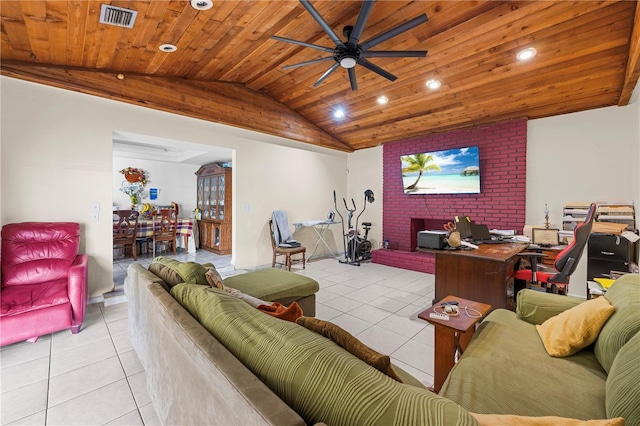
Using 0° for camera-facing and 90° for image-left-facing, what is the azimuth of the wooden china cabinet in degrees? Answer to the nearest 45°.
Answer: approximately 45°

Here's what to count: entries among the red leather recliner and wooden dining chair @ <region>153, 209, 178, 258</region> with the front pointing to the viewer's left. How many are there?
0

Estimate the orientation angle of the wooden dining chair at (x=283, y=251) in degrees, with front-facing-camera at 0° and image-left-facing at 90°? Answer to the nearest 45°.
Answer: approximately 315°

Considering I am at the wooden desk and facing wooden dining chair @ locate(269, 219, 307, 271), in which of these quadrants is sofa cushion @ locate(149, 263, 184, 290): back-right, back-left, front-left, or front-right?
front-left

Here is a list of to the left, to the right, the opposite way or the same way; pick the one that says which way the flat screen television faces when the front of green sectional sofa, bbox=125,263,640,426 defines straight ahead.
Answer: the opposite way

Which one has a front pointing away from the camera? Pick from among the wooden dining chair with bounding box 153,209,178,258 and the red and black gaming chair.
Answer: the wooden dining chair

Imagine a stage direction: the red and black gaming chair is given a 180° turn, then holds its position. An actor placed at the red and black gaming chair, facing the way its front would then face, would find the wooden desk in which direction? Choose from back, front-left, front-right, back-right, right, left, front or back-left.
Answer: back

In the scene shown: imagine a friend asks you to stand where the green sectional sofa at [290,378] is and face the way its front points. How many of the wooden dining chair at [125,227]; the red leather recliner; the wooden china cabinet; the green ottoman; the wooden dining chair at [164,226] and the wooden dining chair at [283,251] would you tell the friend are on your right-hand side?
0

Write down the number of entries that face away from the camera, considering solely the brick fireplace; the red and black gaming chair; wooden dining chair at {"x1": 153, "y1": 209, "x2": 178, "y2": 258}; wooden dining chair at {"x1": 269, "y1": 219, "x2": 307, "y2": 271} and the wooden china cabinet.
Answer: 1

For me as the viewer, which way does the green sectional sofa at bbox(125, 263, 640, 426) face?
facing away from the viewer and to the right of the viewer

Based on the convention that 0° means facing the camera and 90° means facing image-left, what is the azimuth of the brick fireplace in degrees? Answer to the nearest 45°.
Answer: approximately 45°

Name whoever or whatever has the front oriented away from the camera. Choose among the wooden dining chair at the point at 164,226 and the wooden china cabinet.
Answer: the wooden dining chair

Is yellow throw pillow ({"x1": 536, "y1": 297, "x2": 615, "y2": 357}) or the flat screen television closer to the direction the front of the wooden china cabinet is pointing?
the yellow throw pillow

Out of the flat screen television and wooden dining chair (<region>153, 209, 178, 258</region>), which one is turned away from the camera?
the wooden dining chair

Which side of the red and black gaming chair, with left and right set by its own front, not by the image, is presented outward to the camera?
left
